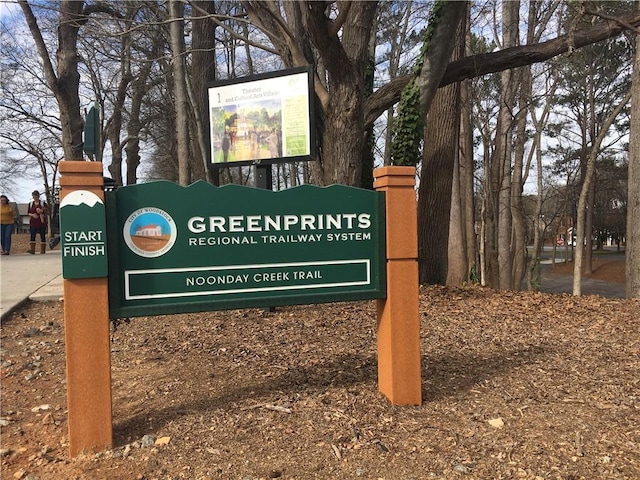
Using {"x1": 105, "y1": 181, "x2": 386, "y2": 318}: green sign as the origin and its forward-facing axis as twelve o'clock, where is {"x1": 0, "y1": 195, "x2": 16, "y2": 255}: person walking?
The person walking is roughly at 5 o'clock from the green sign.

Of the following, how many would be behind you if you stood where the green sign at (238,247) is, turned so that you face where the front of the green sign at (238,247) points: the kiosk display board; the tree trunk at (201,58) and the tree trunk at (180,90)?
3

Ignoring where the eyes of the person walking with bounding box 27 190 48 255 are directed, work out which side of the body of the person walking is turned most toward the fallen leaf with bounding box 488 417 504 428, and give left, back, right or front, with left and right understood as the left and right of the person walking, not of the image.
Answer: front

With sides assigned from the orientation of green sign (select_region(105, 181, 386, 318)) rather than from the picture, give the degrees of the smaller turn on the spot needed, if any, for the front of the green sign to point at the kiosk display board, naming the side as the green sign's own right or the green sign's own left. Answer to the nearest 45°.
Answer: approximately 180°

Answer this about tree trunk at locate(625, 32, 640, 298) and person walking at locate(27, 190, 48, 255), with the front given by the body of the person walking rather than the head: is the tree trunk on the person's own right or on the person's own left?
on the person's own left

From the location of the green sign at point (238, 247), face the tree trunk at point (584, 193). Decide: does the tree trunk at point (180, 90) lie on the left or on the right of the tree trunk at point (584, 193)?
left

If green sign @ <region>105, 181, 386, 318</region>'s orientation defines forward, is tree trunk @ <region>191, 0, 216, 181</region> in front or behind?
behind

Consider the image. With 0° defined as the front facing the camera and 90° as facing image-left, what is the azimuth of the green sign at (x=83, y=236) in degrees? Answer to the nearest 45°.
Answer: approximately 0°

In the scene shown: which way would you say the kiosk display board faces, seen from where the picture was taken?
facing the viewer and to the left of the viewer

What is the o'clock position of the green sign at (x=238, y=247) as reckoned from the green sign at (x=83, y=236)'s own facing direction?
the green sign at (x=238, y=247) is roughly at 9 o'clock from the green sign at (x=83, y=236).
